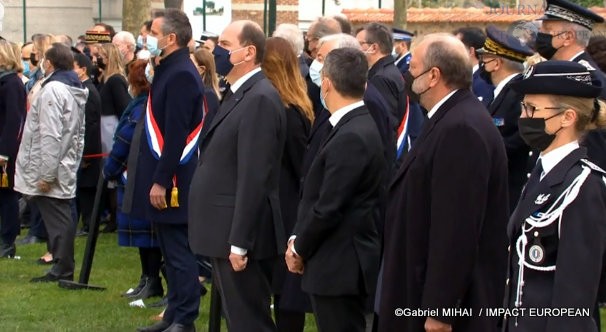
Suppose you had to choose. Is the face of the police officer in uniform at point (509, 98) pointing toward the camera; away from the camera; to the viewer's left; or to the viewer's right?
to the viewer's left

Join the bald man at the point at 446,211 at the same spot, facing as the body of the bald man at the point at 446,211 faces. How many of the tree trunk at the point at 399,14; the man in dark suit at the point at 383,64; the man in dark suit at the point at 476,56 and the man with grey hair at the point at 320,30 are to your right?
4

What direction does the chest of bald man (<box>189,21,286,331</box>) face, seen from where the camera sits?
to the viewer's left

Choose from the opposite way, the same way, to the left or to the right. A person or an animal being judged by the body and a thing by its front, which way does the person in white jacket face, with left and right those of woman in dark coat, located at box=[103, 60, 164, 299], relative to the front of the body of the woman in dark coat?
the same way

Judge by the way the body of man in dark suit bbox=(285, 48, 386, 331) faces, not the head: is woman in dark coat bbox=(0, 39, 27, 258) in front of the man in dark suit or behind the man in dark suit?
in front

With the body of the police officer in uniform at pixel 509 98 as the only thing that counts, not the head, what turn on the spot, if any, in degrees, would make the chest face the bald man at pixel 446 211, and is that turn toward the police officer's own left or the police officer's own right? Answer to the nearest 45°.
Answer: approximately 90° to the police officer's own left

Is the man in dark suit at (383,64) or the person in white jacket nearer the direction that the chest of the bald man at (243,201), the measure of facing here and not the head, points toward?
the person in white jacket

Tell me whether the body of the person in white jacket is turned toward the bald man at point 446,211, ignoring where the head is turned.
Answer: no

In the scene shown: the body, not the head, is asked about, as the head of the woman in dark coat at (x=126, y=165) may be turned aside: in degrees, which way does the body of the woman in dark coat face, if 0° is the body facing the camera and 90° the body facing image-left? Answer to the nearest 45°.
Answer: approximately 90°

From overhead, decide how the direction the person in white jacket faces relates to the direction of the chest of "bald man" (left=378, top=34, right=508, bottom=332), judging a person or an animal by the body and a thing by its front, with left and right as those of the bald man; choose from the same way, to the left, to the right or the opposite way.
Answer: the same way

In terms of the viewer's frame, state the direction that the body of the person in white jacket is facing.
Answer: to the viewer's left

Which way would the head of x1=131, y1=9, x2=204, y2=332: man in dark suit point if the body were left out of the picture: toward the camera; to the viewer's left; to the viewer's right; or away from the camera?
to the viewer's left

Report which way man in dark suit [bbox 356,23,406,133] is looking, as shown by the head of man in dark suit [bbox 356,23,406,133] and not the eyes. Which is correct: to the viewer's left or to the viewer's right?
to the viewer's left
